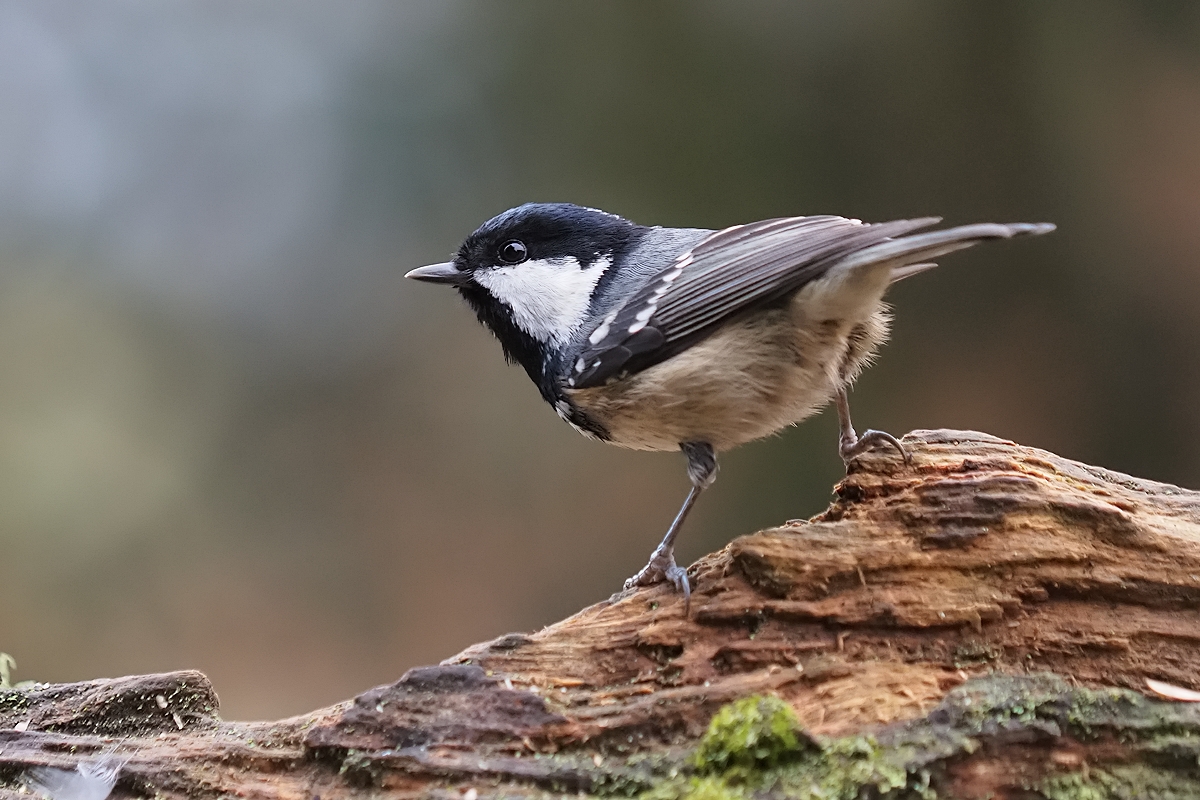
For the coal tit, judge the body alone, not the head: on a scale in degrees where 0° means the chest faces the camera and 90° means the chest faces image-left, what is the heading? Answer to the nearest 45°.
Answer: approximately 90°
